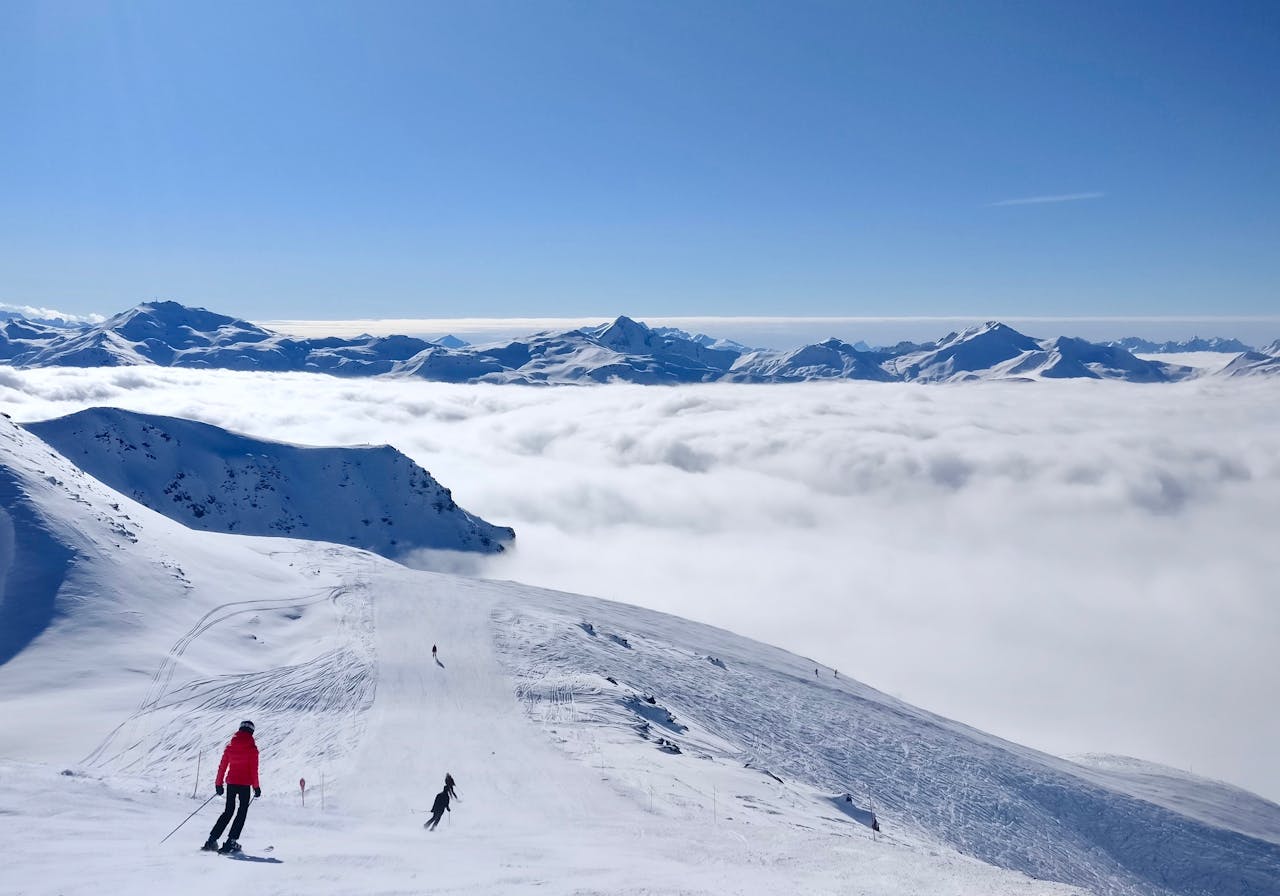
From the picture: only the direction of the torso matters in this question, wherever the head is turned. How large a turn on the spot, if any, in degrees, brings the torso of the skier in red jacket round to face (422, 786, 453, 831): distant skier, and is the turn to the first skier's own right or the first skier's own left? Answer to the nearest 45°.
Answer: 0° — they already face them

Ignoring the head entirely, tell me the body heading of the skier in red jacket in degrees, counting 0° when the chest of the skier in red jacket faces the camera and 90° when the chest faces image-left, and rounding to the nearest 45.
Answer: approximately 225°
